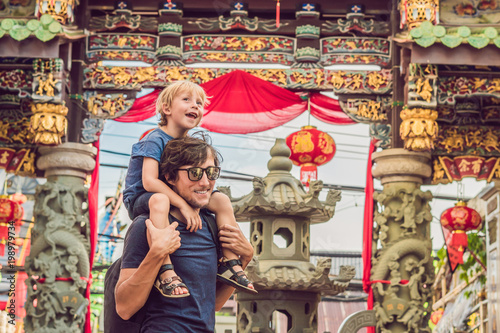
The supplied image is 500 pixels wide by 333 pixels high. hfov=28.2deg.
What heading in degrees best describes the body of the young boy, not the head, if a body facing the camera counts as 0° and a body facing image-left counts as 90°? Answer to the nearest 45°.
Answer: approximately 315°

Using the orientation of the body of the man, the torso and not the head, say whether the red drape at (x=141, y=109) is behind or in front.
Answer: behind

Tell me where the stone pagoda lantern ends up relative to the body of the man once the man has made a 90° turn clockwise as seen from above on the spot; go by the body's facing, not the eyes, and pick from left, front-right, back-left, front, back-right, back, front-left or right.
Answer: back-right

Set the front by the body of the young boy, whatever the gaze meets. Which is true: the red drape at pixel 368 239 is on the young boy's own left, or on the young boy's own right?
on the young boy's own left

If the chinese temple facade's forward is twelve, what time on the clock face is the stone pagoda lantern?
The stone pagoda lantern is roughly at 12 o'clock from the chinese temple facade.

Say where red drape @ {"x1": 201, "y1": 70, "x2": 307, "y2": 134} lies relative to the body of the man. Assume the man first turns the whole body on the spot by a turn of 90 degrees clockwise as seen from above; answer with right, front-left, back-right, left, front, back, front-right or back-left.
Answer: back-right

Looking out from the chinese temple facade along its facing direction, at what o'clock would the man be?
The man is roughly at 12 o'clock from the chinese temple facade.

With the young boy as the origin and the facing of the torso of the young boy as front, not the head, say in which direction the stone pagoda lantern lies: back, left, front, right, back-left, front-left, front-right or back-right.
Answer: back-left

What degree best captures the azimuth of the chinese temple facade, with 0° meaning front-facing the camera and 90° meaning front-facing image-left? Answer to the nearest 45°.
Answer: approximately 0°

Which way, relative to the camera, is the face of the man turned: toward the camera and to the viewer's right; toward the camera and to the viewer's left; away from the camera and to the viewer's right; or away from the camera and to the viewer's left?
toward the camera and to the viewer's right

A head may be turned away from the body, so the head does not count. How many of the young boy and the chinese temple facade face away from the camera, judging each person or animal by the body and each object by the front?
0

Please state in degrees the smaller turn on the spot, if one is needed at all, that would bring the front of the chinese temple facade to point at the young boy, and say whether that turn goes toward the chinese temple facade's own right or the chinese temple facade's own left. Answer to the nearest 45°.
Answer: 0° — it already faces them
